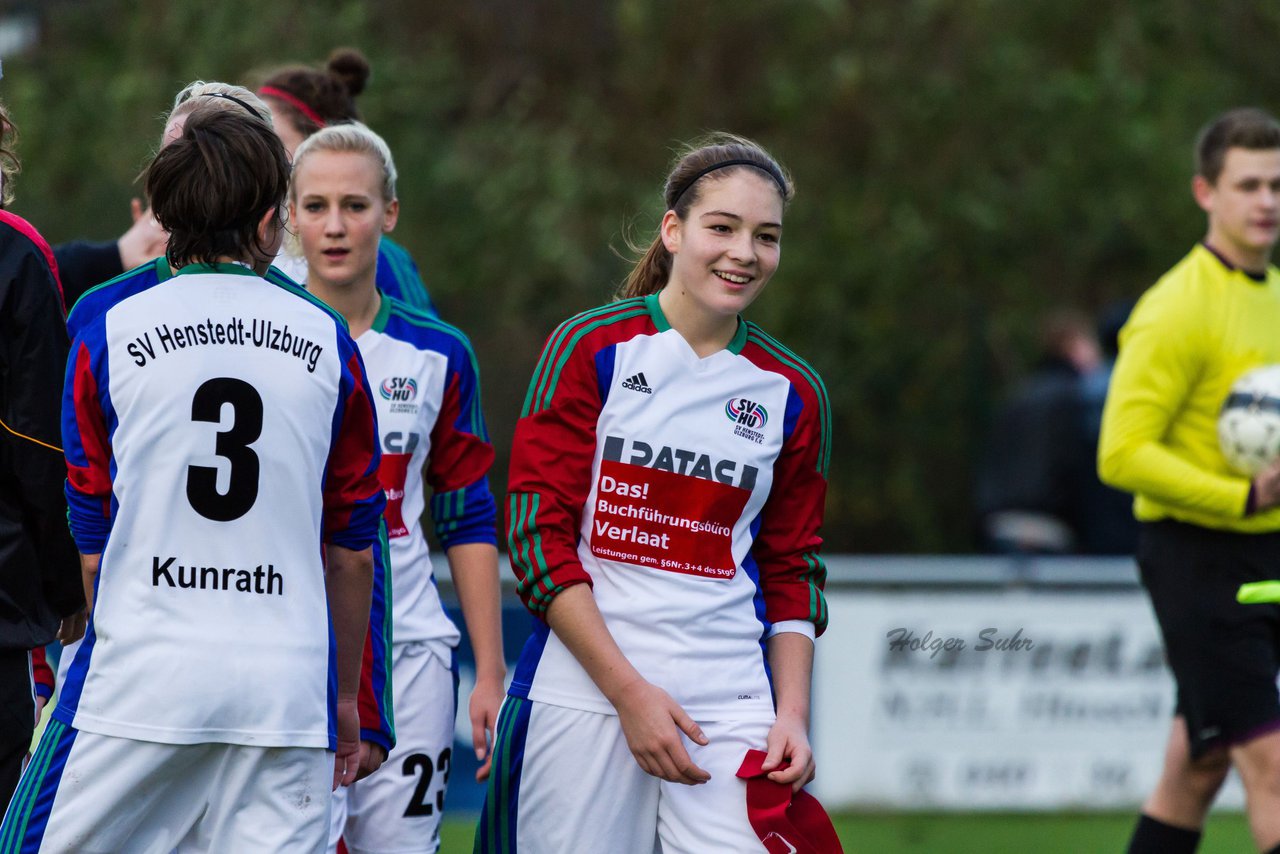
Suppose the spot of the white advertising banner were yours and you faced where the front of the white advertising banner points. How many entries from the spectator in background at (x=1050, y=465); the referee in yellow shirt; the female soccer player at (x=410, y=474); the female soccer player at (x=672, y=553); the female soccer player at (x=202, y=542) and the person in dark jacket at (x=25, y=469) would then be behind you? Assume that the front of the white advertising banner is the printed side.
1

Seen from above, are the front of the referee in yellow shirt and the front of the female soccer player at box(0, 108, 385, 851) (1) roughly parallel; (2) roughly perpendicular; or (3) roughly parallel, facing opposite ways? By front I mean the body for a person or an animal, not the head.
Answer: roughly parallel, facing opposite ways

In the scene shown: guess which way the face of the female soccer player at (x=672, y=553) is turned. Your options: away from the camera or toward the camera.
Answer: toward the camera

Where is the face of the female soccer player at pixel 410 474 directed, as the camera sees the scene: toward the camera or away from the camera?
toward the camera

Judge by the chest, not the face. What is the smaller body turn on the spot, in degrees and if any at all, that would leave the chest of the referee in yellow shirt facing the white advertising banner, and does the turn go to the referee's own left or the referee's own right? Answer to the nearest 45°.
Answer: approximately 135° to the referee's own left

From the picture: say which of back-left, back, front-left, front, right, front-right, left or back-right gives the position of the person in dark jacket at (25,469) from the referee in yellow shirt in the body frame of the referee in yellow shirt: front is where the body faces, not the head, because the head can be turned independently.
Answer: right

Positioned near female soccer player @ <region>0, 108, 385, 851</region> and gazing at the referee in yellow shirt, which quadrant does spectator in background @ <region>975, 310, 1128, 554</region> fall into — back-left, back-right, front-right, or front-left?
front-left

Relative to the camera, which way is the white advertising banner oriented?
toward the camera

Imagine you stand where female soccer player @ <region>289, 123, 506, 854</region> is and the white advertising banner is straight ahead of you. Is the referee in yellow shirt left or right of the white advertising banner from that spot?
right

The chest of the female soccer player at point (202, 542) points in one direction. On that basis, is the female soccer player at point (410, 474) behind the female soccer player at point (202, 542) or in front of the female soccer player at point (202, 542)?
in front

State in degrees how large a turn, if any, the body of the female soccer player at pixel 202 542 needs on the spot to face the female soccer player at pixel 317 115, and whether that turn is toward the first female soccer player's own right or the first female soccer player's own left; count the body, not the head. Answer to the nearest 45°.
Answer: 0° — they already face them

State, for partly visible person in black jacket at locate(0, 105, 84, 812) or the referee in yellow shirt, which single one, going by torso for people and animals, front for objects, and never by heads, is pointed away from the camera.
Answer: the partly visible person in black jacket
